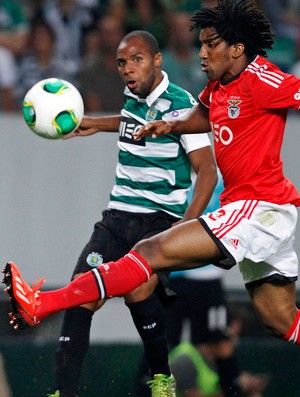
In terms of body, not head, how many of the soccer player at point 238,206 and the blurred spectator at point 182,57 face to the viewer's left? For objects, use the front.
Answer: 1

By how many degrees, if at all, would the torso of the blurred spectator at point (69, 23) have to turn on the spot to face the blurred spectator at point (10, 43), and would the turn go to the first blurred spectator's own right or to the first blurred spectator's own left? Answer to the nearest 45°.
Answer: approximately 90° to the first blurred spectator's own right

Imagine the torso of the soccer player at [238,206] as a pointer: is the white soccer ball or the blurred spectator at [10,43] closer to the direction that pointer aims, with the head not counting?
the white soccer ball

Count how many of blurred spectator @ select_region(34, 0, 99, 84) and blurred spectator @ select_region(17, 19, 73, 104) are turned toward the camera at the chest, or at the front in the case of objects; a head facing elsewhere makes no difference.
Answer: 2

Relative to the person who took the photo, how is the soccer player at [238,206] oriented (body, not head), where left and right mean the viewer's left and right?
facing to the left of the viewer

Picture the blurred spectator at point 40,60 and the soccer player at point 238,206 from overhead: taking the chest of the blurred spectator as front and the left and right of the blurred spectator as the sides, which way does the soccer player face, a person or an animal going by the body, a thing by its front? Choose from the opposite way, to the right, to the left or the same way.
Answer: to the right

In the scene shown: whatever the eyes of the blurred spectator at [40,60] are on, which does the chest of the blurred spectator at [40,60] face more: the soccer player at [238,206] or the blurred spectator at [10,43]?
the soccer player

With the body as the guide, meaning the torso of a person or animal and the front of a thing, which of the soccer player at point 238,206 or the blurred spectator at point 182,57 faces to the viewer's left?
the soccer player
